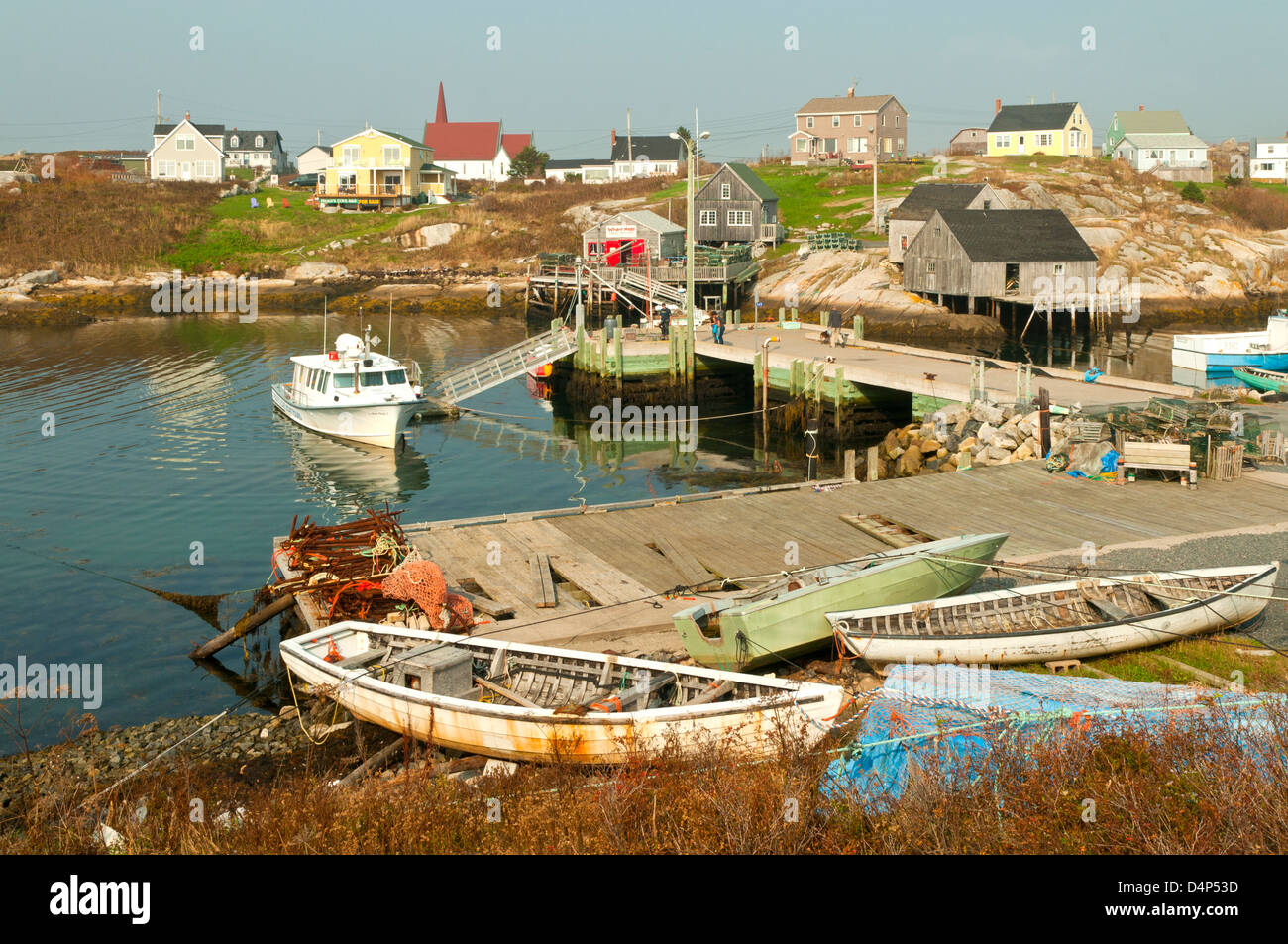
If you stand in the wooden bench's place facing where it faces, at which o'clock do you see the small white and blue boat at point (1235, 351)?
The small white and blue boat is roughly at 6 o'clock from the wooden bench.

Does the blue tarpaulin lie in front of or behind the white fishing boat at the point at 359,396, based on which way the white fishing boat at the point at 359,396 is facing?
in front

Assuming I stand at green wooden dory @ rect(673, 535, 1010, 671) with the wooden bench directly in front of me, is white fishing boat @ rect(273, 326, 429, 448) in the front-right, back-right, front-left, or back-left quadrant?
front-left

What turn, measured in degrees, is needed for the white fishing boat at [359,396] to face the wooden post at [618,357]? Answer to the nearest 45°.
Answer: approximately 90° to its left

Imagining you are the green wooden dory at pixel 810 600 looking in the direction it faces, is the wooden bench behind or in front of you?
in front

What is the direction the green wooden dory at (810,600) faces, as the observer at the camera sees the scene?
facing away from the viewer and to the right of the viewer

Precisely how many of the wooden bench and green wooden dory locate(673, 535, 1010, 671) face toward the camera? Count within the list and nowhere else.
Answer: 1

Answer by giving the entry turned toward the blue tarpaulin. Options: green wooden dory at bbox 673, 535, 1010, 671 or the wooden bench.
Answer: the wooden bench

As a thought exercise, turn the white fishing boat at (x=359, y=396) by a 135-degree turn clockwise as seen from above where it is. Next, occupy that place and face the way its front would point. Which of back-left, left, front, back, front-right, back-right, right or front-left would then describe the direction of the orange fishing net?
left

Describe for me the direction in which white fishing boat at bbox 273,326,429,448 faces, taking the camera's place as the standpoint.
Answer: facing the viewer and to the right of the viewer

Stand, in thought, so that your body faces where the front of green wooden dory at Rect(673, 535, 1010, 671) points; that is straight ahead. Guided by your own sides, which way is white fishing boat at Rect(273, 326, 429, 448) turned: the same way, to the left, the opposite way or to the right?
to the right

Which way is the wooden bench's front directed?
toward the camera
